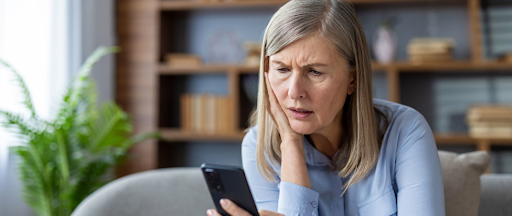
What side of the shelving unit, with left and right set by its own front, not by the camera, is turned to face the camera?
front

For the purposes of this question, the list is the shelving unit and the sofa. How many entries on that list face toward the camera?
2

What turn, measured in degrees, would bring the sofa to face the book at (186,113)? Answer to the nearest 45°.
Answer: approximately 180°

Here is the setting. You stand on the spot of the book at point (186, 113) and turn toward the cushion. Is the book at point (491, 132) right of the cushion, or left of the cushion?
left

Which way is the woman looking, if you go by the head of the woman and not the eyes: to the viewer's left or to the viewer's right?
to the viewer's left

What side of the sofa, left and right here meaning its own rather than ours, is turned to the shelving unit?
back

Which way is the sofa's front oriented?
toward the camera

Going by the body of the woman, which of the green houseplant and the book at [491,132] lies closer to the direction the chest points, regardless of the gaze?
the green houseplant

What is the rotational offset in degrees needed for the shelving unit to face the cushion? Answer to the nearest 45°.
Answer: approximately 45° to its left

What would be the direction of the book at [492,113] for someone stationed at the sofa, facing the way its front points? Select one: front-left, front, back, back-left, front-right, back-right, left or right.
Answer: back-left

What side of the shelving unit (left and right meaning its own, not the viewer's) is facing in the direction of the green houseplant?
front

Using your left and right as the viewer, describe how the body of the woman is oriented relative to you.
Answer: facing the viewer and to the left of the viewer

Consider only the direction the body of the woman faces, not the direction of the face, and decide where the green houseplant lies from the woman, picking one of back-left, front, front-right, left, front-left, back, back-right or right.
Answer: right
